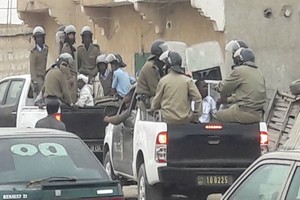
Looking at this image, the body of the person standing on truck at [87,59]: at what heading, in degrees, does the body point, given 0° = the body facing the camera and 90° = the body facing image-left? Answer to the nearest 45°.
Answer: approximately 0°

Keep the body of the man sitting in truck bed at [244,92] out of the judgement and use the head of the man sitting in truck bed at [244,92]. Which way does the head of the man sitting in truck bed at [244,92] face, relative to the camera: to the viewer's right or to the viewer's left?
to the viewer's left

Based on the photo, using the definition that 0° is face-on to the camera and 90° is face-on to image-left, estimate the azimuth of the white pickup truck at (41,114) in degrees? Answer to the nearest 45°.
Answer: approximately 135°

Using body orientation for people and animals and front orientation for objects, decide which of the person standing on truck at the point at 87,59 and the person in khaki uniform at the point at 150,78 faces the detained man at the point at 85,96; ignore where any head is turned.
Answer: the person standing on truck at the point at 87,59

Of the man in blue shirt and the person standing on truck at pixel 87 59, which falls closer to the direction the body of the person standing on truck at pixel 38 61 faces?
the man in blue shirt
